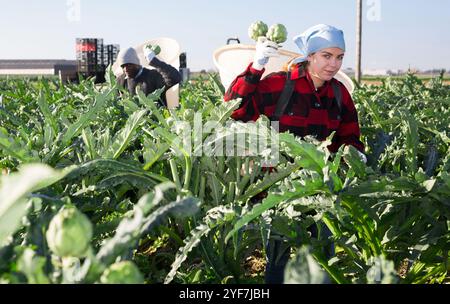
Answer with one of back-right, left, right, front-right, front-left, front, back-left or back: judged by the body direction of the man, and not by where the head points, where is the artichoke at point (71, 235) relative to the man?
front-left

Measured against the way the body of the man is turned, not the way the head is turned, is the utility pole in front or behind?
behind

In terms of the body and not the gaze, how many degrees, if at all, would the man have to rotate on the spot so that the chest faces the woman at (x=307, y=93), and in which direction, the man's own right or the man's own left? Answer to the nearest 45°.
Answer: approximately 45° to the man's own left

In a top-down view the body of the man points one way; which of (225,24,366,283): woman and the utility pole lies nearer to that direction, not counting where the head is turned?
the woman

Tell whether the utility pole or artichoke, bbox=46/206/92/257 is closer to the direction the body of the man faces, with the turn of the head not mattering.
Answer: the artichoke

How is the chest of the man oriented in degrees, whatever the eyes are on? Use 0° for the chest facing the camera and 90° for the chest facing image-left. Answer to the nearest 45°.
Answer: approximately 45°
